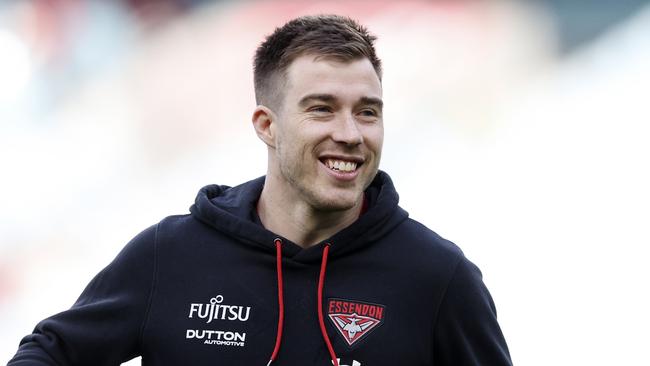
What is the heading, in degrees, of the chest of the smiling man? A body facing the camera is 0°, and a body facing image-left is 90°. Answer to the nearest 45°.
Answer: approximately 0°
